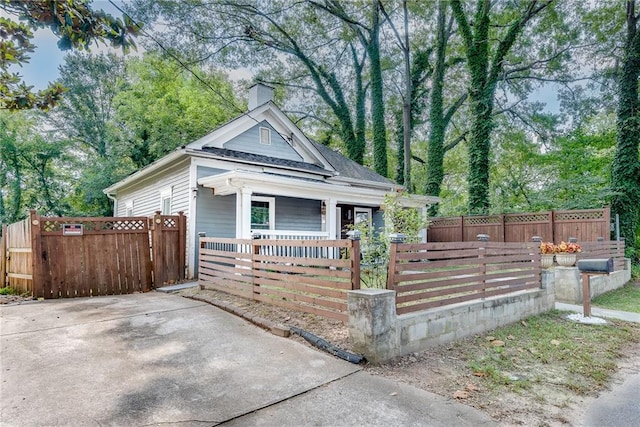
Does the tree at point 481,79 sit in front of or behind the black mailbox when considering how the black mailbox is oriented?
behind

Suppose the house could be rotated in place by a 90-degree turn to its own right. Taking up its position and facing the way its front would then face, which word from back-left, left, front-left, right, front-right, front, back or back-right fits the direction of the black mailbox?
left

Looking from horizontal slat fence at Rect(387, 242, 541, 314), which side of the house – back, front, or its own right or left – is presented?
front

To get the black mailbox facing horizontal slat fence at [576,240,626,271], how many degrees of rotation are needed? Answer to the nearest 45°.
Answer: approximately 135° to its left

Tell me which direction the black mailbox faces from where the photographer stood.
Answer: facing the viewer and to the right of the viewer

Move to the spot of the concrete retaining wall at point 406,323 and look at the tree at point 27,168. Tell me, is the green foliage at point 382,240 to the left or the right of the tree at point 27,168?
right

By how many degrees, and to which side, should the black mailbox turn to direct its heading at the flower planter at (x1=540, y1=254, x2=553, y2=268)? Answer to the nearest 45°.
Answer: approximately 135° to its left

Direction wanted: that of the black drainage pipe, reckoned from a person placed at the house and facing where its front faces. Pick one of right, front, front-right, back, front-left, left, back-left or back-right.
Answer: front-right
